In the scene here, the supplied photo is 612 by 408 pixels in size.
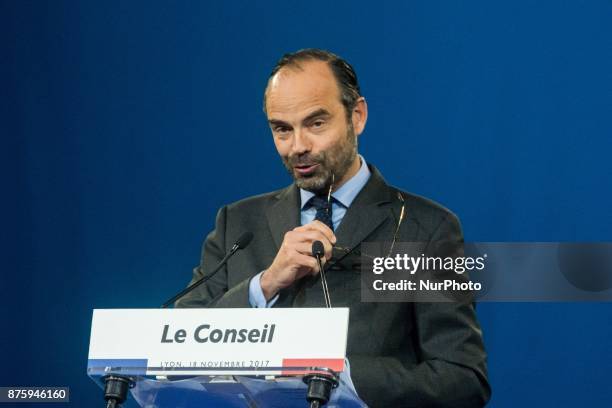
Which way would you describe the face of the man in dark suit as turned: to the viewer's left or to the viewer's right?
to the viewer's left

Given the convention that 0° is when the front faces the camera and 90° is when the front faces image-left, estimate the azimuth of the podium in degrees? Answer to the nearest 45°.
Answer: approximately 0°

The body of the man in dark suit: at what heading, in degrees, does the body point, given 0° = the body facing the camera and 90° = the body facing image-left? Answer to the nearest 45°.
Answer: approximately 45°
